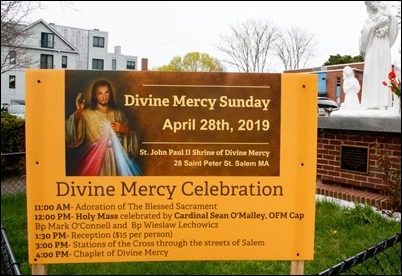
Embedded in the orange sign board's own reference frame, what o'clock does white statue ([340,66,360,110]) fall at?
The white statue is roughly at 7 o'clock from the orange sign board.

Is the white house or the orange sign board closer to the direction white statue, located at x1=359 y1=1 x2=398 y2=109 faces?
the orange sign board

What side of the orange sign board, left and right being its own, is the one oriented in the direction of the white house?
back

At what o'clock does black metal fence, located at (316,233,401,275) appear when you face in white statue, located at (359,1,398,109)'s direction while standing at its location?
The black metal fence is roughly at 12 o'clock from the white statue.

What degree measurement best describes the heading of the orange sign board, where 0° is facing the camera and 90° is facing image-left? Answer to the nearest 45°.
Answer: approximately 0°

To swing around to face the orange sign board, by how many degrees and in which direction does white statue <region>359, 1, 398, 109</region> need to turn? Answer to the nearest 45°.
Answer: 0° — it already faces it

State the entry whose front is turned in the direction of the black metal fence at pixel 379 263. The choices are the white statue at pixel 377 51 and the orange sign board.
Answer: the white statue

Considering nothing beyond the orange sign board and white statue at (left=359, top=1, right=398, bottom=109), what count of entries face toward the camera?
2
